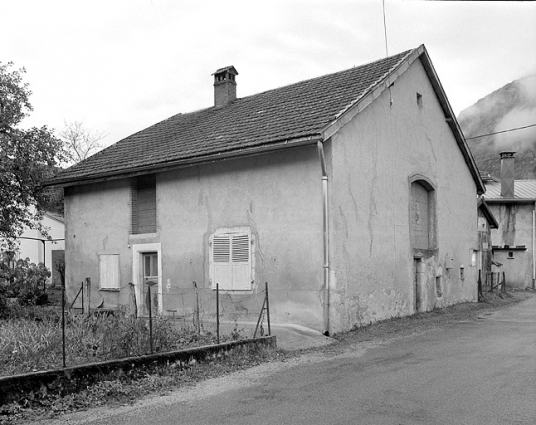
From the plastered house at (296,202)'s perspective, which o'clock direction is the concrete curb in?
The concrete curb is roughly at 11 o'clock from the plastered house.

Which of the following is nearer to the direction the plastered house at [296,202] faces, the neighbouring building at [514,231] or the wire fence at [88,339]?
the wire fence

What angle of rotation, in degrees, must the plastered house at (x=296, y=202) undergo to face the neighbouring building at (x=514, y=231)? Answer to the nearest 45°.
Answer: approximately 180°

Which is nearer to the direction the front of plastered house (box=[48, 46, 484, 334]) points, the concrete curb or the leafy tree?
the concrete curb

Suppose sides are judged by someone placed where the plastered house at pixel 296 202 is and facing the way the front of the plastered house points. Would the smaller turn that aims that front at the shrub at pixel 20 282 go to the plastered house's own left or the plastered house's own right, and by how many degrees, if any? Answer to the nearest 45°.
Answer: approximately 45° to the plastered house's own right

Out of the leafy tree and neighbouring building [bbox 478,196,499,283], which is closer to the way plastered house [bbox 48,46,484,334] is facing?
the leafy tree

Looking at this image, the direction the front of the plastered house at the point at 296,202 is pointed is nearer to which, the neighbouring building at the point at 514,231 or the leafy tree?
the leafy tree

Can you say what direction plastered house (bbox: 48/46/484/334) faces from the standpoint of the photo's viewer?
facing the viewer and to the left of the viewer

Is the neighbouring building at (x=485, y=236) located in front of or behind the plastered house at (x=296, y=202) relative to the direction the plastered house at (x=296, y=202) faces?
behind
